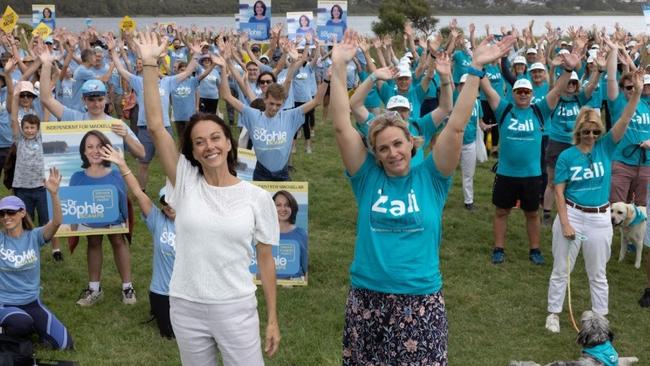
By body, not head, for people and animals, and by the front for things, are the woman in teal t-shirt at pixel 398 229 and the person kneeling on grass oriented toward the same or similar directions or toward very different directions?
same or similar directions

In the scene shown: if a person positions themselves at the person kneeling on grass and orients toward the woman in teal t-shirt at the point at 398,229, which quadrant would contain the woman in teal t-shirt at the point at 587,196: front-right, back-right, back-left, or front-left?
front-left

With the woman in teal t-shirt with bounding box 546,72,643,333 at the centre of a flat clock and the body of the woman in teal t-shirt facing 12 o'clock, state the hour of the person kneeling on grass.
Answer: The person kneeling on grass is roughly at 2 o'clock from the woman in teal t-shirt.

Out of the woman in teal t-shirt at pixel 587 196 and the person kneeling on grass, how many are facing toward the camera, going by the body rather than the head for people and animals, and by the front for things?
2

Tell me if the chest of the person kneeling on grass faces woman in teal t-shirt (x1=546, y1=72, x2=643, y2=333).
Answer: no

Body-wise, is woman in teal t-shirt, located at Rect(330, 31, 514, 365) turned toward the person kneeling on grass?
no

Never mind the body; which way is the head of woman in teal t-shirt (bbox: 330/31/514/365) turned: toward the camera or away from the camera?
toward the camera

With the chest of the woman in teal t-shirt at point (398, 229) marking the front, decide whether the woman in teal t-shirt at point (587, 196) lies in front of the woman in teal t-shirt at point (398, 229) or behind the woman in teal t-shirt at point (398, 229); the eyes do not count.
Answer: behind

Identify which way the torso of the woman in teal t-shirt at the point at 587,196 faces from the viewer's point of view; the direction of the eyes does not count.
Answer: toward the camera

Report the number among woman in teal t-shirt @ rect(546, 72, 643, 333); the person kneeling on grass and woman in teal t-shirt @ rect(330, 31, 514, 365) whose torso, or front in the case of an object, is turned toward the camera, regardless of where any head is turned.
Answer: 3

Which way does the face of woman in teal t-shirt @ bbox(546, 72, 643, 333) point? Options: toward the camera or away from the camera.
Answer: toward the camera

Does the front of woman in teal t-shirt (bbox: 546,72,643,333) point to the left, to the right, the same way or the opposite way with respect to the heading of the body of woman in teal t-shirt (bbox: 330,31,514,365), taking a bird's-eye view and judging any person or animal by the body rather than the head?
the same way

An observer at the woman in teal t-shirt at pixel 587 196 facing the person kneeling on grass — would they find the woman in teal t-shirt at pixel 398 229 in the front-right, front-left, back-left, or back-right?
front-left

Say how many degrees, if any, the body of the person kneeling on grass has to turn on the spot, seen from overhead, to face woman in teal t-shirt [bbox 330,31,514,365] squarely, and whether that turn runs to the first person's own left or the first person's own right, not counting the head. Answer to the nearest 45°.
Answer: approximately 45° to the first person's own left

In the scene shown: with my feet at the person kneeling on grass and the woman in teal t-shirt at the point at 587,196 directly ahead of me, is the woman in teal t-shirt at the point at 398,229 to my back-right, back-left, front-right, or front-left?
front-right

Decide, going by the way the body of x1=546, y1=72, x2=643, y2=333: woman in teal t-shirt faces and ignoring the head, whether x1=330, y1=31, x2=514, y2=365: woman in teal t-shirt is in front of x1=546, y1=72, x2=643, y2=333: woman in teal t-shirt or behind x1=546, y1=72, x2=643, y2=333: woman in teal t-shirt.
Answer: in front

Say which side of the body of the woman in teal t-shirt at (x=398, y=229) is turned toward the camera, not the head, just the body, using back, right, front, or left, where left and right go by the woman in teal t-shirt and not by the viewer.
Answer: front
